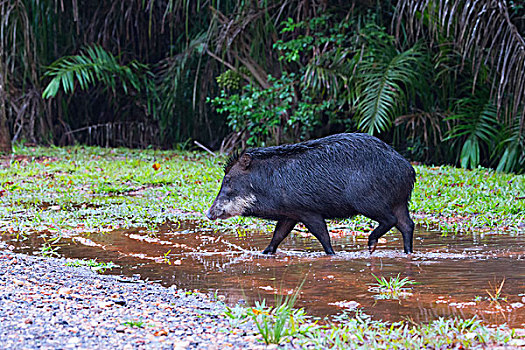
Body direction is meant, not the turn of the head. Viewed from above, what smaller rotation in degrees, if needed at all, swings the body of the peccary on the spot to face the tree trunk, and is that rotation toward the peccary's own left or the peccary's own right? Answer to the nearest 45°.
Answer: approximately 45° to the peccary's own right

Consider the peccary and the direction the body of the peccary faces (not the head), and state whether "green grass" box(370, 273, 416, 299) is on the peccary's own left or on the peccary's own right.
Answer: on the peccary's own left

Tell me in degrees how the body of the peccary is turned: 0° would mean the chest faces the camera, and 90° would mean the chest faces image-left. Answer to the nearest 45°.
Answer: approximately 90°

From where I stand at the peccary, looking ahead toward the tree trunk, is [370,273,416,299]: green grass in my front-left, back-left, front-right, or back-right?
back-left

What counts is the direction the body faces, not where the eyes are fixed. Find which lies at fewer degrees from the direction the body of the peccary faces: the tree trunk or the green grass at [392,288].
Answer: the tree trunk
